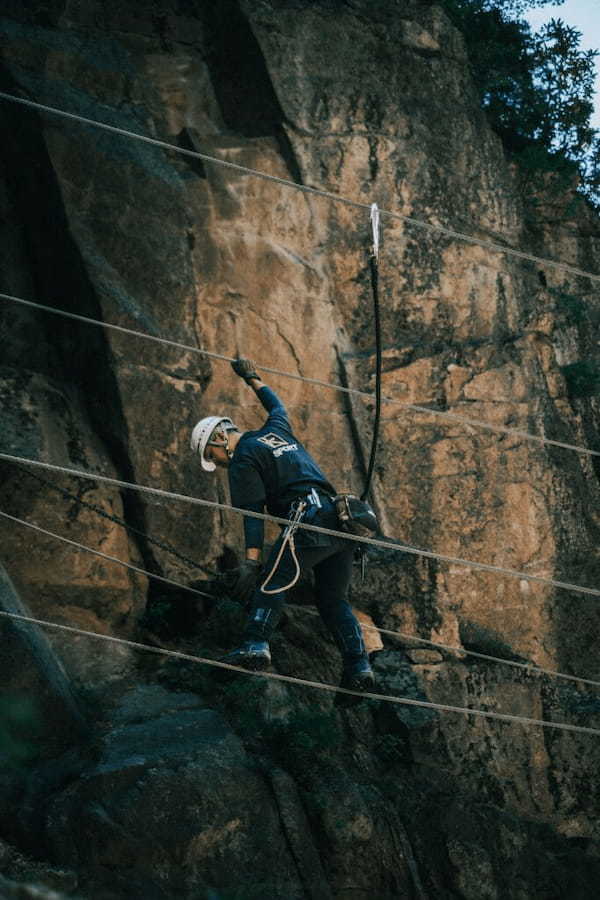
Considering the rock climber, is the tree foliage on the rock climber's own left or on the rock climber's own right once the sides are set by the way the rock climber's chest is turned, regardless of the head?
on the rock climber's own right

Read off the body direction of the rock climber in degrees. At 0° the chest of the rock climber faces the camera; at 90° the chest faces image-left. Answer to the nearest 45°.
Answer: approximately 135°
